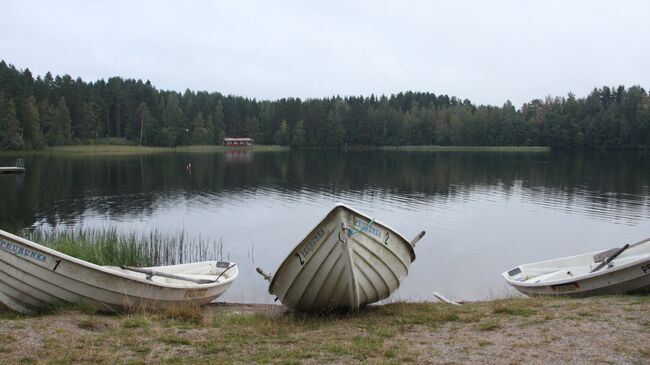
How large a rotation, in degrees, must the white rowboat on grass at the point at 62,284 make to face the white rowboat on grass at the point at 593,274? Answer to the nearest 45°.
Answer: approximately 135° to its left

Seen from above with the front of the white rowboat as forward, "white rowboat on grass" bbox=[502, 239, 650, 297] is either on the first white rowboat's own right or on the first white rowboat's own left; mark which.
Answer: on the first white rowboat's own left

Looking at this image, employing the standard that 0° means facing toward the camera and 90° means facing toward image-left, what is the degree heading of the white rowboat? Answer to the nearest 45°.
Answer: approximately 0°

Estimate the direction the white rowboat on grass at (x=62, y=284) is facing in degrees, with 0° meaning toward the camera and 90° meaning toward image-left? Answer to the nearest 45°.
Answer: approximately 45°

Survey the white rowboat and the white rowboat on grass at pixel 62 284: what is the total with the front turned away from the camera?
0
